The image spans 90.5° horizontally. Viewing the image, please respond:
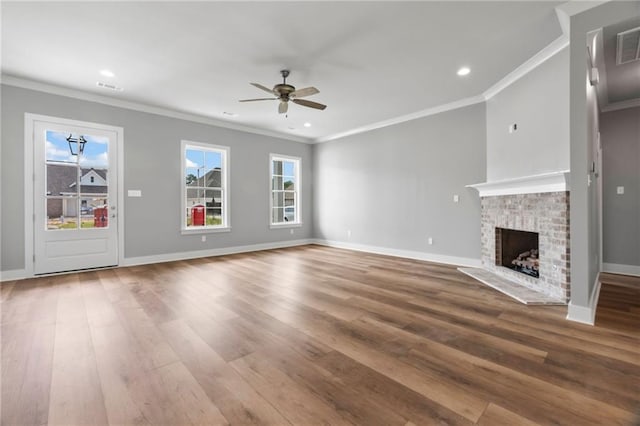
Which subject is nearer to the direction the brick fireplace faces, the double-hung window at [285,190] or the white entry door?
the white entry door

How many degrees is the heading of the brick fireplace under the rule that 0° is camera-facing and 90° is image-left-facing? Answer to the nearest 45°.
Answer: approximately 45°

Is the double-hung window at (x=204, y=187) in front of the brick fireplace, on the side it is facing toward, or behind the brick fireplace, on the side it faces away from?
in front

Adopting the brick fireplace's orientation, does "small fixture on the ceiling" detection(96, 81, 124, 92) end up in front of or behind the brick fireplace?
in front

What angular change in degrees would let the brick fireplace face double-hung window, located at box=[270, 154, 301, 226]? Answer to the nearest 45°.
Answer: approximately 45° to its right

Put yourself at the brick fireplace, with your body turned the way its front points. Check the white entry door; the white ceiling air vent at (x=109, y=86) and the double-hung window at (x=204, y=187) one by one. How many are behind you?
0

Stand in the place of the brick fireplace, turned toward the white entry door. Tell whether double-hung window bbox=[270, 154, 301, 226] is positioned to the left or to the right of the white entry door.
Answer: right
